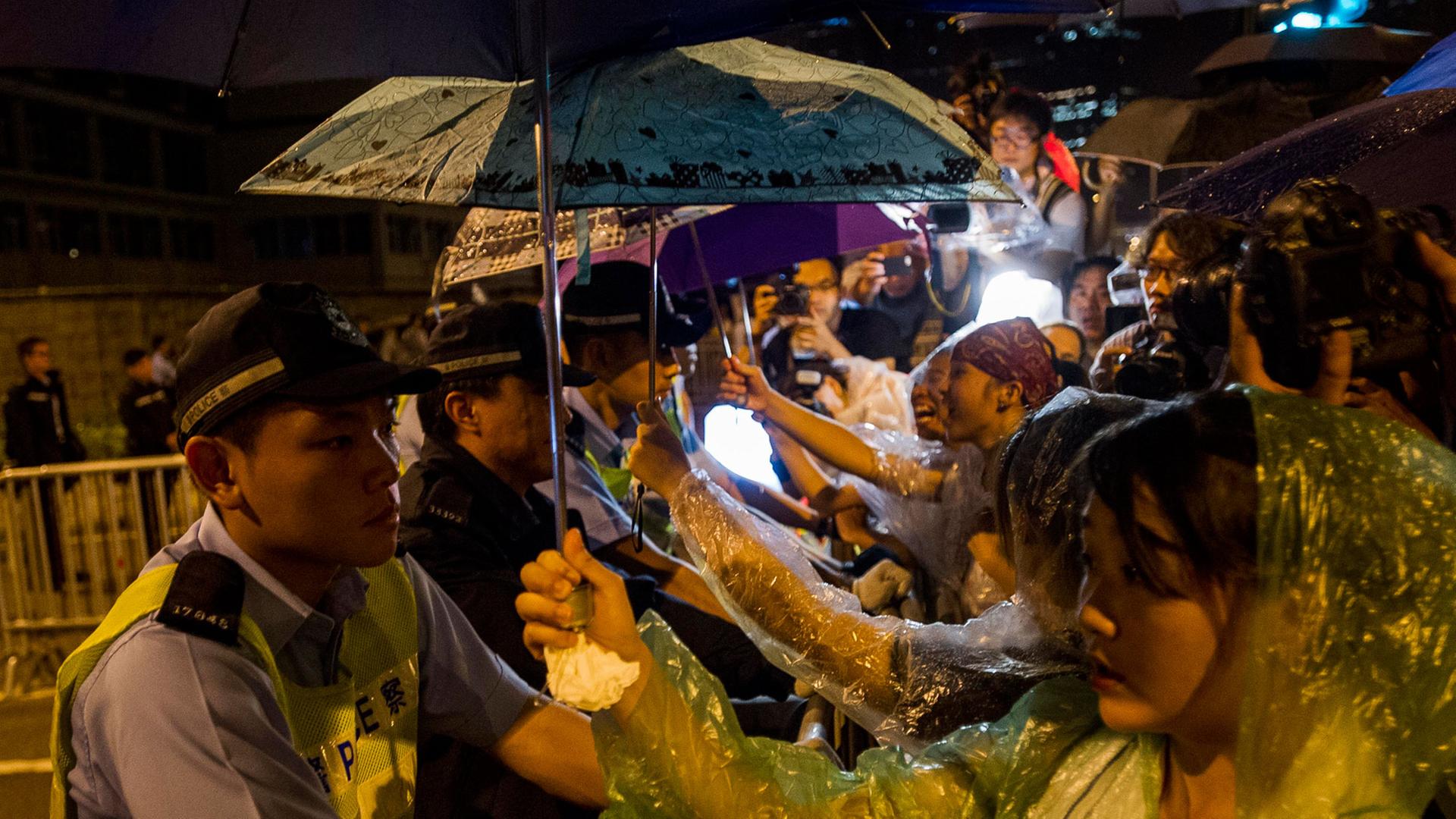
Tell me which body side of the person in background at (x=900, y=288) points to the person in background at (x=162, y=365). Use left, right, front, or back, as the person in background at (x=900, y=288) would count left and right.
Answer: right

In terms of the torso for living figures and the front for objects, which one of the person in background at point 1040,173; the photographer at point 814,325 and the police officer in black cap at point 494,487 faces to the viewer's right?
the police officer in black cap

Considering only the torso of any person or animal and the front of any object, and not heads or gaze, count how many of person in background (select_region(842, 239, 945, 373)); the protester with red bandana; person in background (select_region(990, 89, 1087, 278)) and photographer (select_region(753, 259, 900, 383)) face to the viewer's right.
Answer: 0

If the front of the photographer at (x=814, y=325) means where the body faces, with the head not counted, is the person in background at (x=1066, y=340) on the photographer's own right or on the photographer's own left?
on the photographer's own left

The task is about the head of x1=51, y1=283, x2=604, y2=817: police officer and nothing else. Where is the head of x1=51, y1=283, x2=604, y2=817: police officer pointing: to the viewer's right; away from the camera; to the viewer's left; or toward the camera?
to the viewer's right

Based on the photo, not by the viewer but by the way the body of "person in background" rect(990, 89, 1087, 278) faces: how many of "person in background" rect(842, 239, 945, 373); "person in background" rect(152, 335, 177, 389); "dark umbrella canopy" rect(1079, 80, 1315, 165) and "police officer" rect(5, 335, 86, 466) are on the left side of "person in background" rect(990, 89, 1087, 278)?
1

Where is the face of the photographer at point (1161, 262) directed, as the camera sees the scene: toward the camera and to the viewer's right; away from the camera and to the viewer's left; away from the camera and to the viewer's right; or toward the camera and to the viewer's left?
toward the camera and to the viewer's left

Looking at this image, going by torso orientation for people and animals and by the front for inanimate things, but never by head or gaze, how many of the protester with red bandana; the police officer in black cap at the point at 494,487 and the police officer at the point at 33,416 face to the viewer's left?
1

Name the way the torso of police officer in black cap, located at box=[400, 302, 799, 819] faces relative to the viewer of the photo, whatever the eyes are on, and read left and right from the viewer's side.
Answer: facing to the right of the viewer

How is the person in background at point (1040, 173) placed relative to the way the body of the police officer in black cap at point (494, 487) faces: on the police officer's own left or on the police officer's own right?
on the police officer's own left

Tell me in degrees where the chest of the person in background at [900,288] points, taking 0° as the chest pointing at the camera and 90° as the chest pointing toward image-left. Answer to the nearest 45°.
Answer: approximately 45°

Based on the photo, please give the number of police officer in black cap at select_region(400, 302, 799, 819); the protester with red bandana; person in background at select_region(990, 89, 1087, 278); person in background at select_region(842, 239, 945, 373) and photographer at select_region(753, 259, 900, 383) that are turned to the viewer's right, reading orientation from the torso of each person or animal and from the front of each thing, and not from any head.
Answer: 1

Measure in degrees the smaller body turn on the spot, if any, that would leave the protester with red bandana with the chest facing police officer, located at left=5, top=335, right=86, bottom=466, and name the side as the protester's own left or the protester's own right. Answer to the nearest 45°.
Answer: approximately 45° to the protester's own right

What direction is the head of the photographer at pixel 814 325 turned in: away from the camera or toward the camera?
toward the camera

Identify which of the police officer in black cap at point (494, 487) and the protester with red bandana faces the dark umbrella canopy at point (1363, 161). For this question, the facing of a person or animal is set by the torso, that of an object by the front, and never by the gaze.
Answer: the police officer in black cap

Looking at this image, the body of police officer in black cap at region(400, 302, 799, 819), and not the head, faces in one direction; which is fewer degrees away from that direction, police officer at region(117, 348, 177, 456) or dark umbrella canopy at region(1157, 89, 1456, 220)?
the dark umbrella canopy

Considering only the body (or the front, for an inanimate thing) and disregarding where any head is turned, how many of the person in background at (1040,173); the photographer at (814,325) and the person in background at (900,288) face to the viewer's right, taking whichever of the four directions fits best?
0

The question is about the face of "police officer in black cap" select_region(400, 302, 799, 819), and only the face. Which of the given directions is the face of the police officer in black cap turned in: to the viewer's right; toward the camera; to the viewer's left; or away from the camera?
to the viewer's right
